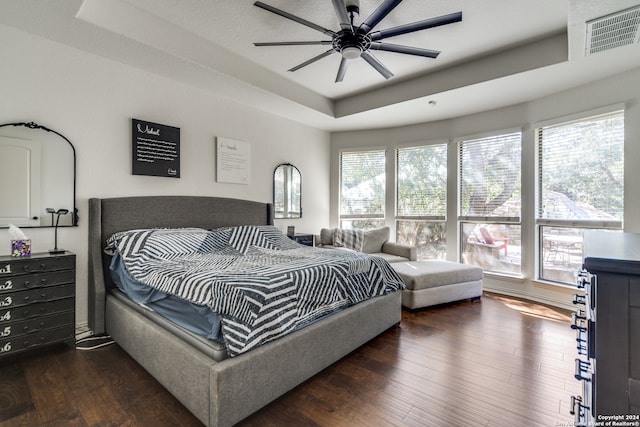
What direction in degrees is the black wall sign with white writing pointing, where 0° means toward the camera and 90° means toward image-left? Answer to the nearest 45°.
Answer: approximately 315°

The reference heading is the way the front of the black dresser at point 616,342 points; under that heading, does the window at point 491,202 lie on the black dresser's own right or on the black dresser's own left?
on the black dresser's own right

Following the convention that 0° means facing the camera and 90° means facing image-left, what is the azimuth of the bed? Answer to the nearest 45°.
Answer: approximately 315°

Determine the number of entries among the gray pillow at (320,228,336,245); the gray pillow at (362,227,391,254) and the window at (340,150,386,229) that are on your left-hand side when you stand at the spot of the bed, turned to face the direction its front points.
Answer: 3

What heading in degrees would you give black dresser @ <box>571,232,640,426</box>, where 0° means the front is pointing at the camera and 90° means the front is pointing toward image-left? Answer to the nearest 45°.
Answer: approximately 90°

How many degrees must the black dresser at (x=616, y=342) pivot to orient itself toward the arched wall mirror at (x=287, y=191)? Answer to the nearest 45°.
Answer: approximately 45° to its right

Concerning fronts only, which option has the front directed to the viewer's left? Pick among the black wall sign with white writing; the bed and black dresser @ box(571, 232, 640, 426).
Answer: the black dresser

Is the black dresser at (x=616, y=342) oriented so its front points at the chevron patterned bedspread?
yes
